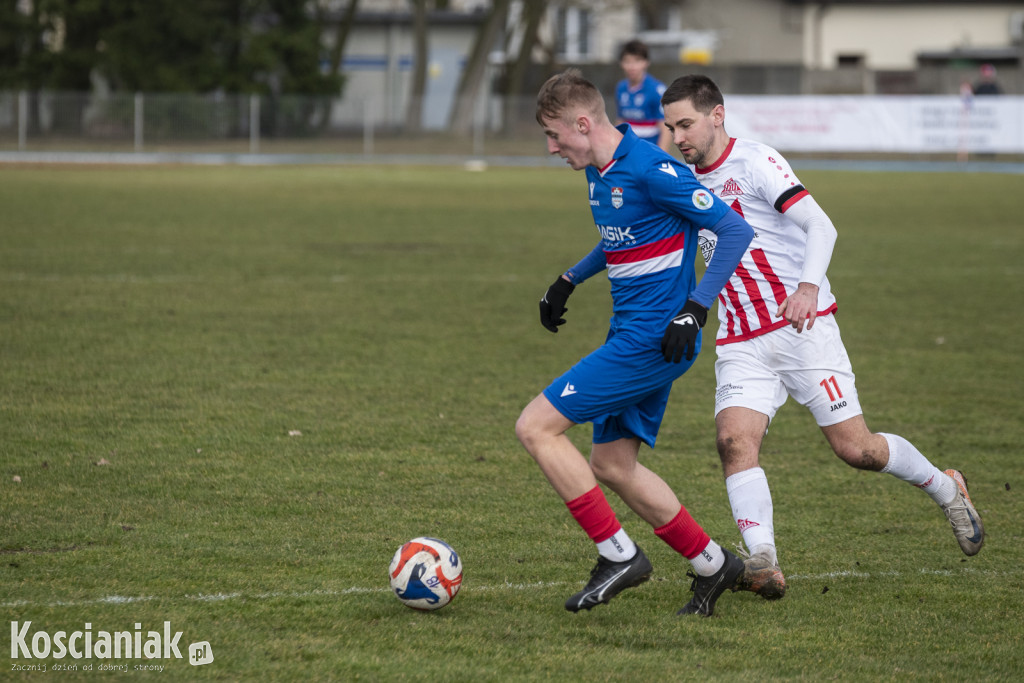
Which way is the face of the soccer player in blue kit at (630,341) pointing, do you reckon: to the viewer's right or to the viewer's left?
to the viewer's left

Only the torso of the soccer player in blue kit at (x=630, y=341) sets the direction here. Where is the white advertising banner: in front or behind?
behind

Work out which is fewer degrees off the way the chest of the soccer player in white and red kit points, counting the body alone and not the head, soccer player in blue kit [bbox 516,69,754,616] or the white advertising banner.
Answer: the soccer player in blue kit

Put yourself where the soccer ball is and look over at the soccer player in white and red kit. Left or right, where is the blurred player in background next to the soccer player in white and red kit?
left

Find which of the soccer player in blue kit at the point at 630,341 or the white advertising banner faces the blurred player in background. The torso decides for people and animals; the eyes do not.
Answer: the white advertising banner

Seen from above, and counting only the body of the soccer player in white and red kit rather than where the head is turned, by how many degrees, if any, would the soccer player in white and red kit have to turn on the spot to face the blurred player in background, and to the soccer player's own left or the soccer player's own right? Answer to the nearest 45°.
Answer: approximately 135° to the soccer player's own right

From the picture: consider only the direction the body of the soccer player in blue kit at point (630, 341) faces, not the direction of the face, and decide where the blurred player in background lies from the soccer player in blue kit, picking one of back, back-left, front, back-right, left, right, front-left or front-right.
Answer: back-right

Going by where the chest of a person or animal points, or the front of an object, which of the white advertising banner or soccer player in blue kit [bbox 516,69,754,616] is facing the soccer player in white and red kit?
the white advertising banner

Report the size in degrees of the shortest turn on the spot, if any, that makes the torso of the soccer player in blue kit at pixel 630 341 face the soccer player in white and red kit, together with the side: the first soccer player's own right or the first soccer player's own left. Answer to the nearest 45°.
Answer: approximately 180°

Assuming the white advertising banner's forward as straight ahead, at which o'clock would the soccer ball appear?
The soccer ball is roughly at 12 o'clock from the white advertising banner.

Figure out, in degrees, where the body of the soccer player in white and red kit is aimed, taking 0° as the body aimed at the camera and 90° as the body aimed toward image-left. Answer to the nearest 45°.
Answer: approximately 45°
